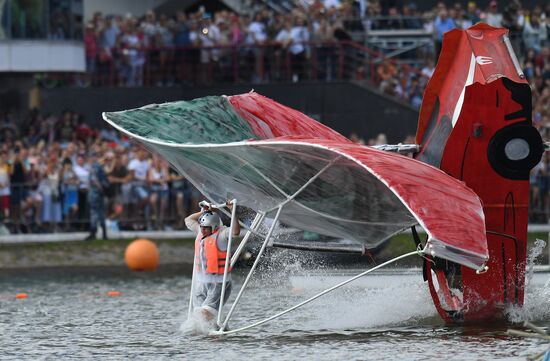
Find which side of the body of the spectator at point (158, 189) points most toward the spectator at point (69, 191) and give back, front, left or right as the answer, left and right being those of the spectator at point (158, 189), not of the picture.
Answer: right

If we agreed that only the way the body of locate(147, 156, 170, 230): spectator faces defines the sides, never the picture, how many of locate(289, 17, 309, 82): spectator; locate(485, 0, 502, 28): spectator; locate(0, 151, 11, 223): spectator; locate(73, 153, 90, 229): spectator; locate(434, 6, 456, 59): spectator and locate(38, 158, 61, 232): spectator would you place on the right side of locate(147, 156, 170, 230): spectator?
3

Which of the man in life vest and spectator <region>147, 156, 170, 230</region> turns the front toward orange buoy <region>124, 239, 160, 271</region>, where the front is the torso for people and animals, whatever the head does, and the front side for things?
the spectator

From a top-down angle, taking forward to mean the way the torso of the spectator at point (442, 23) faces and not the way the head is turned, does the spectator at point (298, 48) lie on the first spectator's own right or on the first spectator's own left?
on the first spectator's own right

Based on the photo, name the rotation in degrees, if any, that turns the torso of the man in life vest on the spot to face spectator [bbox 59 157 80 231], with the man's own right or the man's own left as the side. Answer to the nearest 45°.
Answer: approximately 135° to the man's own right

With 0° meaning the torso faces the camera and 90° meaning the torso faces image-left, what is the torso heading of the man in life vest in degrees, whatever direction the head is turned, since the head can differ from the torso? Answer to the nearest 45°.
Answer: approximately 45°

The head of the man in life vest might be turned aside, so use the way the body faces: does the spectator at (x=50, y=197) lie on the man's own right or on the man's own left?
on the man's own right

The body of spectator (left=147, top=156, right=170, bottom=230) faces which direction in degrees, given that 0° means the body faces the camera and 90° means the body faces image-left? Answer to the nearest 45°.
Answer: approximately 0°

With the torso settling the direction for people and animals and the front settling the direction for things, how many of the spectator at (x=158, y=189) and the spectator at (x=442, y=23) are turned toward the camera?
2
